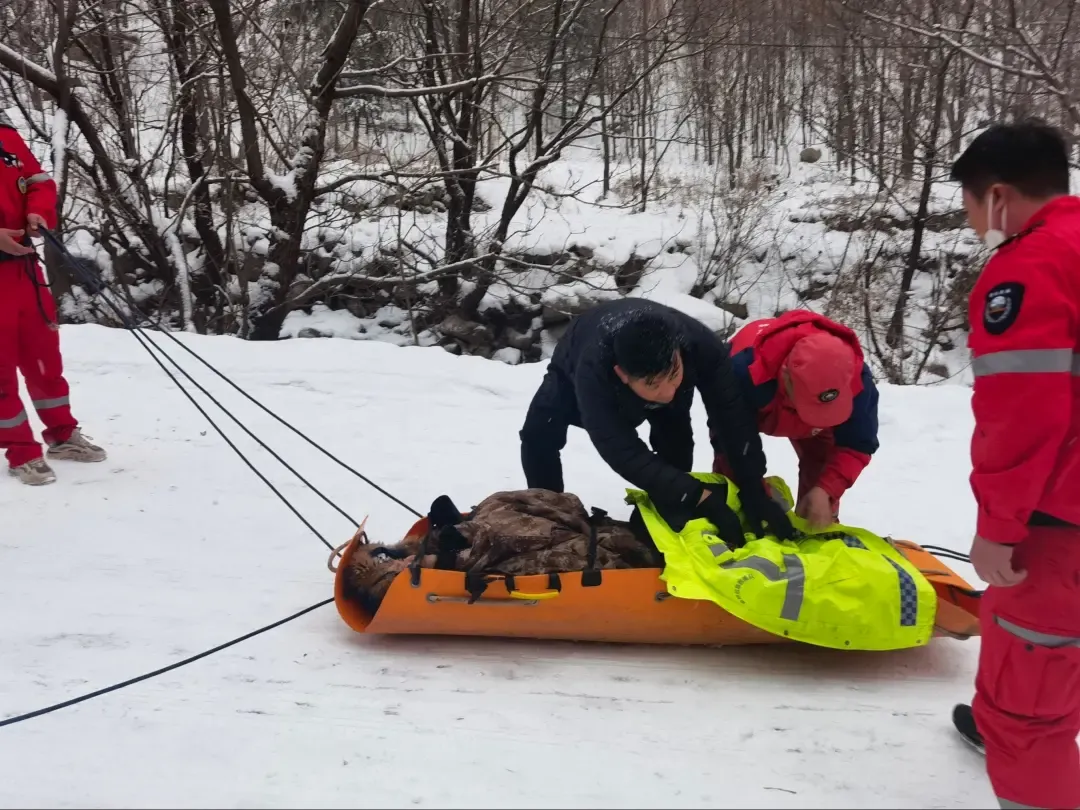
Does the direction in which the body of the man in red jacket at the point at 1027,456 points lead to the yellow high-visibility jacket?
yes

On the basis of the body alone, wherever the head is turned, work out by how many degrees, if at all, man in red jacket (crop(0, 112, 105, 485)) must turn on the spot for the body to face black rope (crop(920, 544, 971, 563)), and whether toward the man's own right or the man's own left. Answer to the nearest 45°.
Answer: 0° — they already face it

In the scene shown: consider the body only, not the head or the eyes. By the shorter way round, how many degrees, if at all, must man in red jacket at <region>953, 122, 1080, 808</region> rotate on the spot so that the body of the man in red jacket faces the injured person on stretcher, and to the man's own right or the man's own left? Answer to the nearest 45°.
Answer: approximately 45° to the man's own left

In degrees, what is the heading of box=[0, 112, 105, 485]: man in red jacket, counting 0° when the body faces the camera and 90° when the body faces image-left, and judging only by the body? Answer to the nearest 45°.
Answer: approximately 315°

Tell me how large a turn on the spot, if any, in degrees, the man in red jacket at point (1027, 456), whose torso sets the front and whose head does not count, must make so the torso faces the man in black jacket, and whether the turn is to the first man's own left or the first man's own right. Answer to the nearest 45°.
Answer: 0° — they already face them

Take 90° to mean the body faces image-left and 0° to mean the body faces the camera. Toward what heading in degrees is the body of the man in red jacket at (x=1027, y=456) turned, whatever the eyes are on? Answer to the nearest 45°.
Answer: approximately 135°

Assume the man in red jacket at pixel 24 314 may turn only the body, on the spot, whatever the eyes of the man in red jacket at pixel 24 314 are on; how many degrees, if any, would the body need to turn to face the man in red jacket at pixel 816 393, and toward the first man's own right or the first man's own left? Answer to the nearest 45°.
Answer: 0° — they already face them
